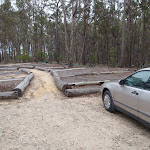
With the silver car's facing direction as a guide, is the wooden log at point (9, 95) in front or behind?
in front

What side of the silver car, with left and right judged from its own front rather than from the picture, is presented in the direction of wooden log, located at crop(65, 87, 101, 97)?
front

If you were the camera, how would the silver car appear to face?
facing away from the viewer and to the left of the viewer
